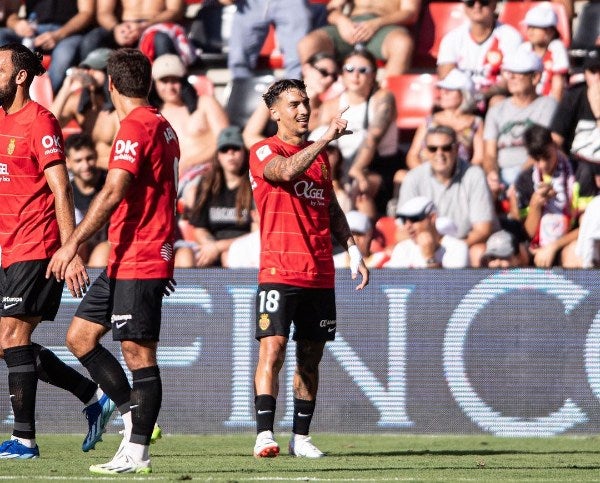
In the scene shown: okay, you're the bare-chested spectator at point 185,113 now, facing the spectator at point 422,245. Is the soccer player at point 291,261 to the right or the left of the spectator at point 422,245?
right

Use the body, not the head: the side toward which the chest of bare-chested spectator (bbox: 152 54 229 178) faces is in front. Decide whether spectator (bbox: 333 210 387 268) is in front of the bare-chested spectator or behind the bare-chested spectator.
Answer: in front

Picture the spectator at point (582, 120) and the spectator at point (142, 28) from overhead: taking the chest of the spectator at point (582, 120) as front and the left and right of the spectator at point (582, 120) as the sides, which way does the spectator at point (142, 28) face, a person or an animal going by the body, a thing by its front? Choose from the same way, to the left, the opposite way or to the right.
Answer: the same way

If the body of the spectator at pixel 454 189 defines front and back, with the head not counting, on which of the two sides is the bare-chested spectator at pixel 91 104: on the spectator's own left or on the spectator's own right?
on the spectator's own right

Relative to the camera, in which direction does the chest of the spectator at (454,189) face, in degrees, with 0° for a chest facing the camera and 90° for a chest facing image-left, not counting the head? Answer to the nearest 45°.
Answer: approximately 0°

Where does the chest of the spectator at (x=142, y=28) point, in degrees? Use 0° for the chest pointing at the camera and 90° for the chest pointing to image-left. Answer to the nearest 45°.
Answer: approximately 0°

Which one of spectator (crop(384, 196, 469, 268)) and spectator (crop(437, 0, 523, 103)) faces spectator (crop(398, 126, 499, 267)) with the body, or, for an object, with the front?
spectator (crop(437, 0, 523, 103))

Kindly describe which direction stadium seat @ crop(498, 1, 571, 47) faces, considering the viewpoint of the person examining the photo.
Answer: facing the viewer

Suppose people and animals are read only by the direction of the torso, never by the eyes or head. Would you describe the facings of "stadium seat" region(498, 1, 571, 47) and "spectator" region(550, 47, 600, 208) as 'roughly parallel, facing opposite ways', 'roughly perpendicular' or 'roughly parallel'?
roughly parallel

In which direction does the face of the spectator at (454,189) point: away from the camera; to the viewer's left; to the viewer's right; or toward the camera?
toward the camera

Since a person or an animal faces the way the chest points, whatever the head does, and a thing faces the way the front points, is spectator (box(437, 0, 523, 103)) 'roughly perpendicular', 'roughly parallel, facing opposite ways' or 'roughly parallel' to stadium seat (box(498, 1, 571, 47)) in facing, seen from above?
roughly parallel

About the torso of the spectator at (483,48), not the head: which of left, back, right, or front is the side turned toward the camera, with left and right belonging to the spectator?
front

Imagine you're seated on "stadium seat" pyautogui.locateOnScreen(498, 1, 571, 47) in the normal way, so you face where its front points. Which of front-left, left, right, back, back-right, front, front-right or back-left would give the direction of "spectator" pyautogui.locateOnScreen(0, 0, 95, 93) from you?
right

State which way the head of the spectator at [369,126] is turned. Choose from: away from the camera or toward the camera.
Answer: toward the camera

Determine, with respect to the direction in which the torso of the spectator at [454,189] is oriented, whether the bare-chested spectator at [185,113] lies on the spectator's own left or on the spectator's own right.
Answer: on the spectator's own right

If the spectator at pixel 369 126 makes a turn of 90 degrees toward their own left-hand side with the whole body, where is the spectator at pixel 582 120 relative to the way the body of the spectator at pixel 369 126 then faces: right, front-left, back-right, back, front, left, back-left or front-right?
front-left

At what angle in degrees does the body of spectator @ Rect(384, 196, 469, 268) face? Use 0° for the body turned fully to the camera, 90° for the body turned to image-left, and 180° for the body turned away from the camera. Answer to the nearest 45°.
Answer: approximately 45°

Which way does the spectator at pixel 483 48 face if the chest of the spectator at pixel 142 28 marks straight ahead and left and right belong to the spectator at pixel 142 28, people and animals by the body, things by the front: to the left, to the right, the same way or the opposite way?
the same way

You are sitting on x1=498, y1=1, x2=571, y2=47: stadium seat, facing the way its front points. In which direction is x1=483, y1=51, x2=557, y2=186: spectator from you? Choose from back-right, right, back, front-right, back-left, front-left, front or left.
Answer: front
